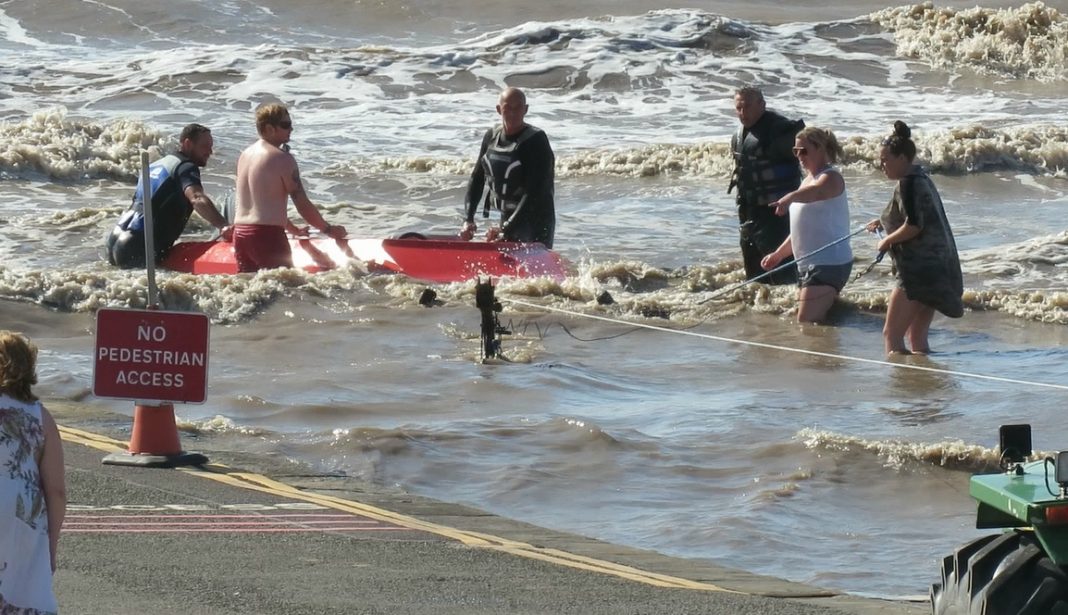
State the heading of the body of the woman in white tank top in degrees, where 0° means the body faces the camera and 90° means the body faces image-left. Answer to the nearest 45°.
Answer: approximately 90°

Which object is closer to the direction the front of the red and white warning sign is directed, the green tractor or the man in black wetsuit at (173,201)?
the green tractor

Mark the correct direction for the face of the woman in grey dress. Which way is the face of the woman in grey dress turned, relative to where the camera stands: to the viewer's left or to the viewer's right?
to the viewer's left

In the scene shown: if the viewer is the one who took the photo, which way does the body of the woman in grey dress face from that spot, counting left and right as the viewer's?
facing to the left of the viewer

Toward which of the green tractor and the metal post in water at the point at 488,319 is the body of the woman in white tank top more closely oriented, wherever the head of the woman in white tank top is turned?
the metal post in water

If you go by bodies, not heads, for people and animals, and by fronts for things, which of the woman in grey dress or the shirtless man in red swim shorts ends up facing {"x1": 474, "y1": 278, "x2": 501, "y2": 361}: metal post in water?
the woman in grey dress

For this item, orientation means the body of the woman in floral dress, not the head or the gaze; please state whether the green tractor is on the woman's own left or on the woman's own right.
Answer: on the woman's own right

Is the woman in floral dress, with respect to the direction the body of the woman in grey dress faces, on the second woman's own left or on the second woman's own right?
on the second woman's own left

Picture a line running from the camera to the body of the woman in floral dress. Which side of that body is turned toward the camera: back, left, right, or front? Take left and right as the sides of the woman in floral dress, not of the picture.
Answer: back

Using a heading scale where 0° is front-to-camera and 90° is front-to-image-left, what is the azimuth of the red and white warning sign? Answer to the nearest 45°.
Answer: approximately 0°

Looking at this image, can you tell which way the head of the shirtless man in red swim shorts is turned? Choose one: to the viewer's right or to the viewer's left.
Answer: to the viewer's right

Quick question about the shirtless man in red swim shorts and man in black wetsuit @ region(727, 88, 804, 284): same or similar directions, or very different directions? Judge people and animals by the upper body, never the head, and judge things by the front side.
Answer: very different directions

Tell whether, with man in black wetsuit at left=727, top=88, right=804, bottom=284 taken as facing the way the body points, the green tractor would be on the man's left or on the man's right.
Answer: on the man's left

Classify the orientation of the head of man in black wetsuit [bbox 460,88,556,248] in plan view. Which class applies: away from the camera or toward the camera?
toward the camera

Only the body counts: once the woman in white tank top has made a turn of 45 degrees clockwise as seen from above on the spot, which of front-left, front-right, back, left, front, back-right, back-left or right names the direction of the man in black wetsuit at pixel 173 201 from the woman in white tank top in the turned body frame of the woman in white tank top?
front-left
